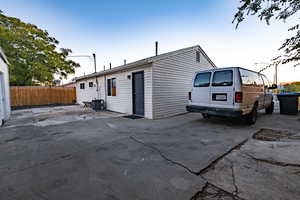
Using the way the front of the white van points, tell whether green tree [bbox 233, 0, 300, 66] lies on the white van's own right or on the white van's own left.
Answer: on the white van's own right

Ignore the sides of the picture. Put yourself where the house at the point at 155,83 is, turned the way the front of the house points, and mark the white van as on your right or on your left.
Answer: on your left

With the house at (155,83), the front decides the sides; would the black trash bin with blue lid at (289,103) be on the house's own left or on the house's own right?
on the house's own left

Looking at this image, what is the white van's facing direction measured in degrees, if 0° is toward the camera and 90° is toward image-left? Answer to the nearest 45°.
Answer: approximately 225°

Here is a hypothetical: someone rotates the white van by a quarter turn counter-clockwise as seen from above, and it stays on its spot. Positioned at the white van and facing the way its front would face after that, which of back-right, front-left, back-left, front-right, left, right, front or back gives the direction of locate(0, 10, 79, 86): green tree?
front-left

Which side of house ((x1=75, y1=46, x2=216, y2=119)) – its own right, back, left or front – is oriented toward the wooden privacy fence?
right
